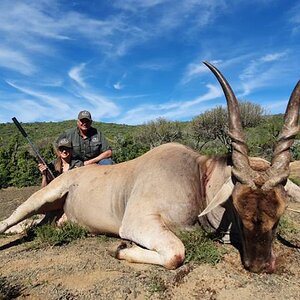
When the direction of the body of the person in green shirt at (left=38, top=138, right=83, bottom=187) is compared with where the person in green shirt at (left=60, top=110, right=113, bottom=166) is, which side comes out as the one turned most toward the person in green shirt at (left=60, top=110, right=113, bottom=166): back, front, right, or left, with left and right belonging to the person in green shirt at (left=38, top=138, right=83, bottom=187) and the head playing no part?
left

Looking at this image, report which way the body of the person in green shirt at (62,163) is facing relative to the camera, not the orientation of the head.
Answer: toward the camera

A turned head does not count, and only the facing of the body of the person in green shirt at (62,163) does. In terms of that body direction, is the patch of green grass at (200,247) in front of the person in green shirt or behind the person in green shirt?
in front

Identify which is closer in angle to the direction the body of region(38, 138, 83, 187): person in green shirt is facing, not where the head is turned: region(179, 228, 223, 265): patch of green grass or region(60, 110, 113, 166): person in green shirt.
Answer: the patch of green grass
